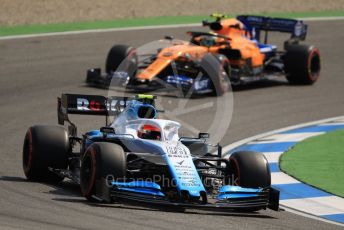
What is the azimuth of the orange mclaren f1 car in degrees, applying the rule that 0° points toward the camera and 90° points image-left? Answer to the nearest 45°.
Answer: approximately 45°

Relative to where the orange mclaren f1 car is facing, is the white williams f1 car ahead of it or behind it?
ahead
